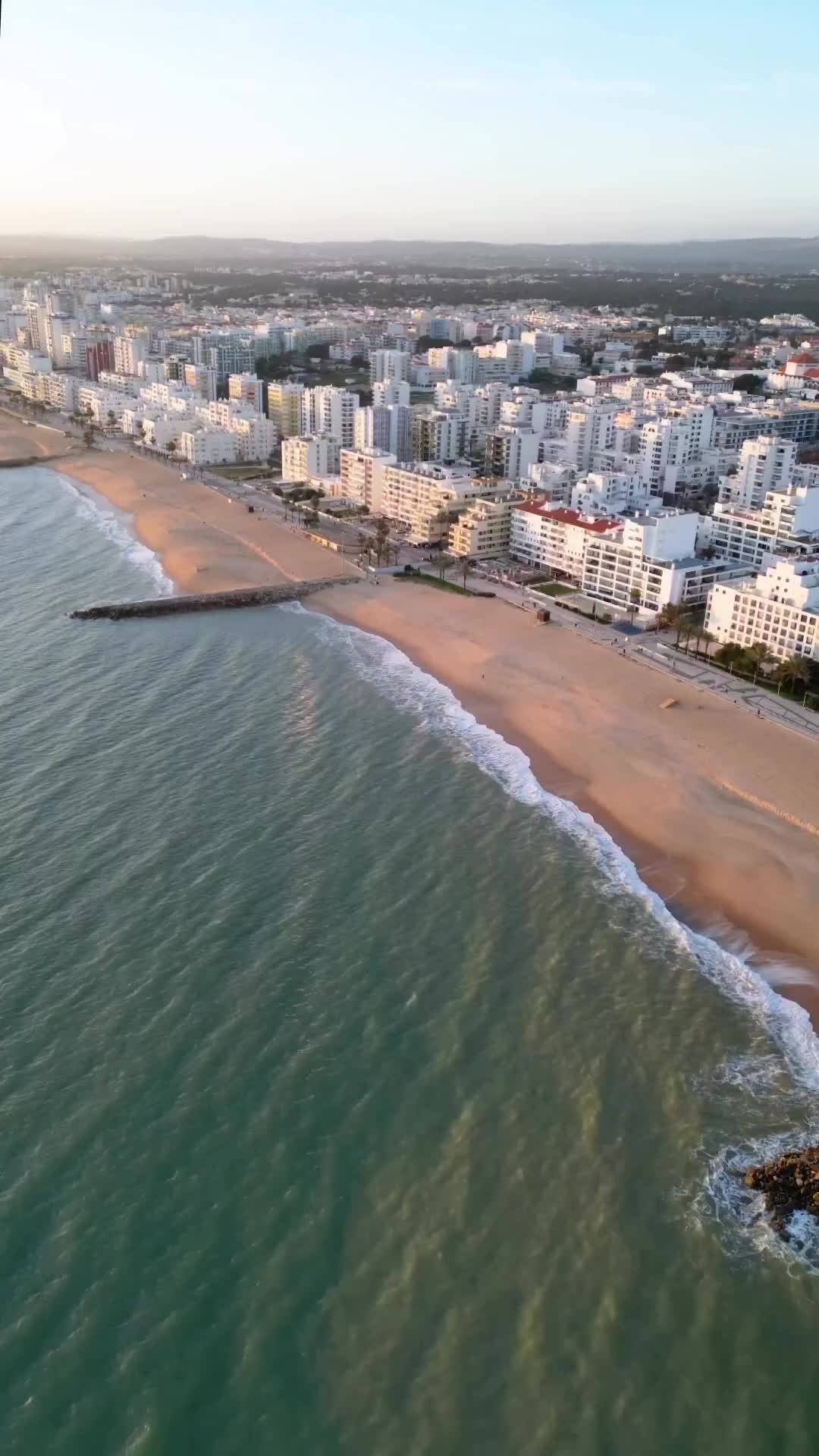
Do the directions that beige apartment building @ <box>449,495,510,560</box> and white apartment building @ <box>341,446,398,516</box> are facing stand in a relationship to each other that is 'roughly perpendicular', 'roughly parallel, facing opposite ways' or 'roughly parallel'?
roughly parallel

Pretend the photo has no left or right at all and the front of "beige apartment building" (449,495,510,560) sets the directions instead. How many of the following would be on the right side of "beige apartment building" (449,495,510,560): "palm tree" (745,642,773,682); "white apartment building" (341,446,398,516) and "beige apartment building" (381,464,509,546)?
2

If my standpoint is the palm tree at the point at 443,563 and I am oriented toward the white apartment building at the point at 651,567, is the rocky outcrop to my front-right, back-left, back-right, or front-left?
front-right

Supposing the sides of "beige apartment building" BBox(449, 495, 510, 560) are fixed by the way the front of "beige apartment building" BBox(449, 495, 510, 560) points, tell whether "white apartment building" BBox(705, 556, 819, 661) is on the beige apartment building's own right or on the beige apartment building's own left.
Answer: on the beige apartment building's own left

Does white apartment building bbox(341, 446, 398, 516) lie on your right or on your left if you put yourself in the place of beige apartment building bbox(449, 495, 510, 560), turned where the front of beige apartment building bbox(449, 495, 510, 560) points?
on your right

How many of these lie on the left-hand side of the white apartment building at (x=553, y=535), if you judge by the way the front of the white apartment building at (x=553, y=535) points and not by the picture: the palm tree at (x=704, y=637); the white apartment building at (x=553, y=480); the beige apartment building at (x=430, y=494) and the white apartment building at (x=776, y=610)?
2

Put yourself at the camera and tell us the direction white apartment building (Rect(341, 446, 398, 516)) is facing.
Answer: facing the viewer and to the left of the viewer

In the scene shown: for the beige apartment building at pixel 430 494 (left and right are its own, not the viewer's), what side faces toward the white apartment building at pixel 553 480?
back

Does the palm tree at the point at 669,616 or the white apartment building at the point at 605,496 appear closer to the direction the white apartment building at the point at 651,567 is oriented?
the palm tree

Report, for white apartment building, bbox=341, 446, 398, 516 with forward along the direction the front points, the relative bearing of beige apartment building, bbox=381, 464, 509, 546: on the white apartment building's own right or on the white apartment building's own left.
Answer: on the white apartment building's own left

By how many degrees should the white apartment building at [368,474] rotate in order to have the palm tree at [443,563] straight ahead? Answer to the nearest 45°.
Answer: approximately 45° to its left

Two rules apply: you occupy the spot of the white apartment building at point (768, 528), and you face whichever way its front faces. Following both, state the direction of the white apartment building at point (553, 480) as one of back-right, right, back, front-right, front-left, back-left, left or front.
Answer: right

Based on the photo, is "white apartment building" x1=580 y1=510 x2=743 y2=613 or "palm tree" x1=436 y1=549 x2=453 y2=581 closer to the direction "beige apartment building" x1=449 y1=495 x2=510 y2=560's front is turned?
the palm tree

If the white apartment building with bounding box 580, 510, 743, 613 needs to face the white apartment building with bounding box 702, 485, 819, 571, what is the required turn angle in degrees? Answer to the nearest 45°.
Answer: approximately 180°

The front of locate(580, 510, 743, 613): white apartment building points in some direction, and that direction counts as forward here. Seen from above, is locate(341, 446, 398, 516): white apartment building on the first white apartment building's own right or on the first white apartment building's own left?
on the first white apartment building's own right

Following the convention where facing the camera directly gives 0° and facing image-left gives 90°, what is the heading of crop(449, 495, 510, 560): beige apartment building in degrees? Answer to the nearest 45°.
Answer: approximately 45°

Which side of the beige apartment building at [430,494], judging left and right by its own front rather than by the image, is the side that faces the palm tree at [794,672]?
left
